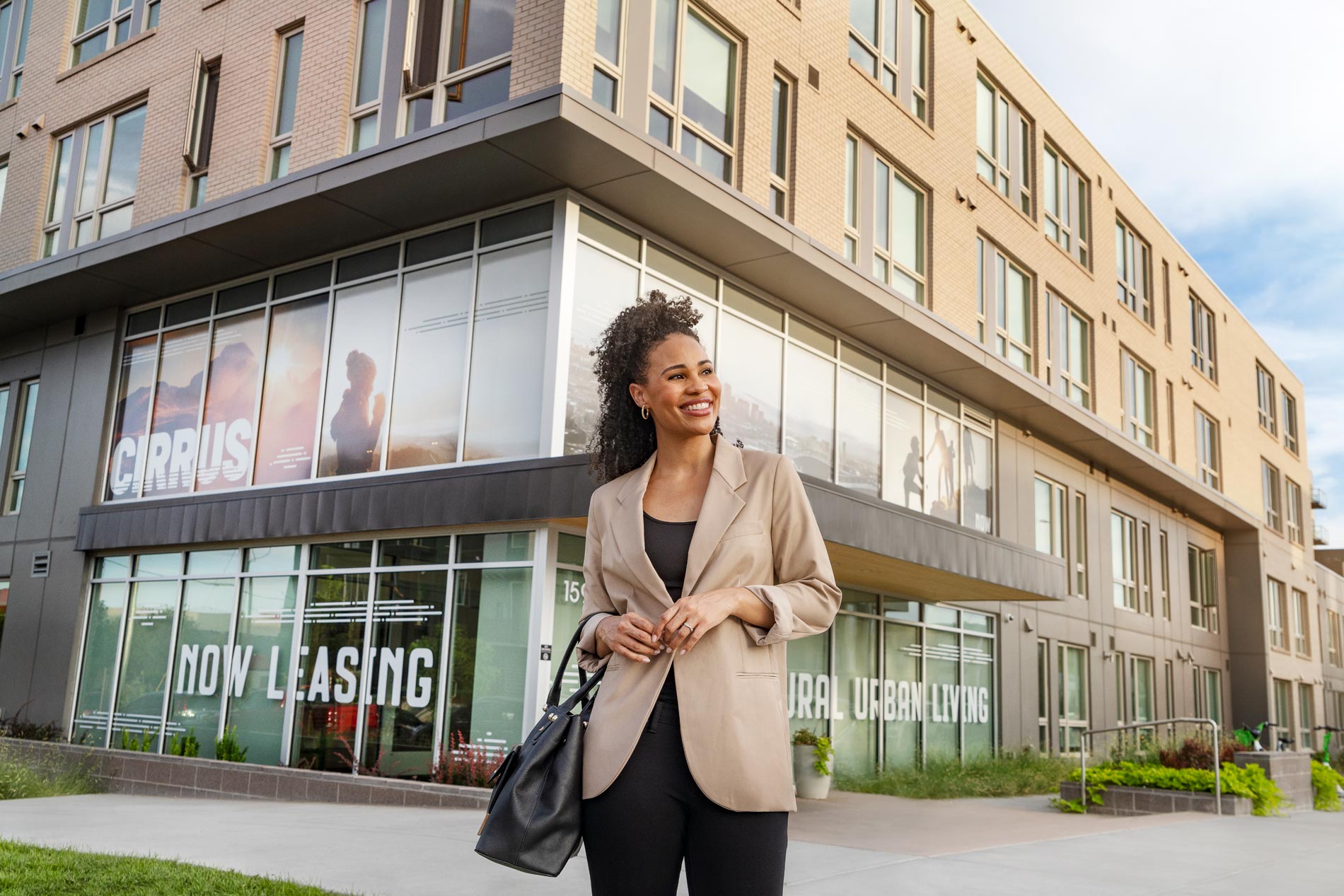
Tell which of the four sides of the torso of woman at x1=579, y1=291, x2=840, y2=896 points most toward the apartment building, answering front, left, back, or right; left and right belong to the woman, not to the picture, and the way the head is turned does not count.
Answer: back

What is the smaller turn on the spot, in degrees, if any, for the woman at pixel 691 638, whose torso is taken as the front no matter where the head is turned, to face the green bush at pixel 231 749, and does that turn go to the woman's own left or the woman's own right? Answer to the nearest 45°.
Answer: approximately 135° to the woman's own right

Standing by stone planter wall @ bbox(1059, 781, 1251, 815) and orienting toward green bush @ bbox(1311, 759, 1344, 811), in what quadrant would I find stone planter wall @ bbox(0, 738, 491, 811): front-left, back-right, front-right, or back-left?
back-left

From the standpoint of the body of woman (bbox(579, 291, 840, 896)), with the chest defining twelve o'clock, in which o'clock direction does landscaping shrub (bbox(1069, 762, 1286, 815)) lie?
The landscaping shrub is roughly at 7 o'clock from the woman.

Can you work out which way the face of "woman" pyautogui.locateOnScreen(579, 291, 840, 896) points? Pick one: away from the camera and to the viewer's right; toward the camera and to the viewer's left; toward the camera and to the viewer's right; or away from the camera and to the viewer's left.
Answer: toward the camera and to the viewer's right

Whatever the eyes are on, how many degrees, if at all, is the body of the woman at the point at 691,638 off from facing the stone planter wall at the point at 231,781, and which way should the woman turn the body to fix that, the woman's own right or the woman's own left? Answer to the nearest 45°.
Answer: approximately 135° to the woman's own right

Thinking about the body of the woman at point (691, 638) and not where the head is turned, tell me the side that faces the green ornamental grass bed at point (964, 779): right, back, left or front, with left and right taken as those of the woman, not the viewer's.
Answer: back

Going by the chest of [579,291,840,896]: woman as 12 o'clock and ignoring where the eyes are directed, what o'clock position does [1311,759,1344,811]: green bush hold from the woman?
The green bush is roughly at 7 o'clock from the woman.

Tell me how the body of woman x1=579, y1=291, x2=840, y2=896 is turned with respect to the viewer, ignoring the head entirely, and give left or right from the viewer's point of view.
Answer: facing the viewer
